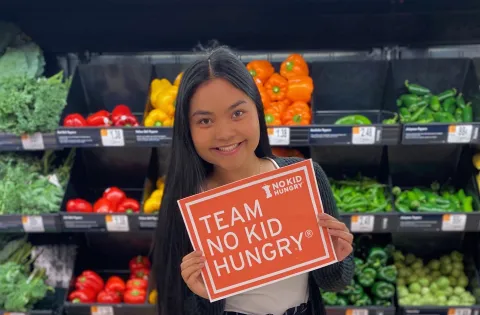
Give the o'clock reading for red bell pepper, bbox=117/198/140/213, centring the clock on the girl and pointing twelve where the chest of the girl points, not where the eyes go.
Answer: The red bell pepper is roughly at 5 o'clock from the girl.

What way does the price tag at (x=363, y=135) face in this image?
toward the camera

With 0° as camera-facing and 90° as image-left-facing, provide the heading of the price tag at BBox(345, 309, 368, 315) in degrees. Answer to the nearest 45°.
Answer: approximately 0°

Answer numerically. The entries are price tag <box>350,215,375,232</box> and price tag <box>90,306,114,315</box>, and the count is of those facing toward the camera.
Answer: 2

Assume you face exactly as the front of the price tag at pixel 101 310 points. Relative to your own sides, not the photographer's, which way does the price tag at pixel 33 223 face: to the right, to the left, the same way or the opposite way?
the same way

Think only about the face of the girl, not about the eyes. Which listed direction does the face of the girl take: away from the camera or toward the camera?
toward the camera

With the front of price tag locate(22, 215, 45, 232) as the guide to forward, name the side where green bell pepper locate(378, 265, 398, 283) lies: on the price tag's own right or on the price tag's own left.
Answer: on the price tag's own left

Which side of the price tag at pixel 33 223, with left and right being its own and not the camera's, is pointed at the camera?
front

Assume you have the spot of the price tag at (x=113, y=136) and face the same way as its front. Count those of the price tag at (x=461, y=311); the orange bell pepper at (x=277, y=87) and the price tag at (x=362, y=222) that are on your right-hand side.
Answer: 0

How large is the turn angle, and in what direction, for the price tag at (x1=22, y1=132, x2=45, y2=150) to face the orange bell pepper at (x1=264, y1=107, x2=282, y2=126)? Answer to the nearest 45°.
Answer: approximately 90° to its left

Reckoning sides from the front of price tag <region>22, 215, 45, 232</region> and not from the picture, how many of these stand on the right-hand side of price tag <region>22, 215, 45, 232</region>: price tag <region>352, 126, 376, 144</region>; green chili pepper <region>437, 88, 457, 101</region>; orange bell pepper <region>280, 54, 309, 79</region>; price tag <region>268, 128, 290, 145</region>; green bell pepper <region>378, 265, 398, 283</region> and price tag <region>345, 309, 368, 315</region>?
0

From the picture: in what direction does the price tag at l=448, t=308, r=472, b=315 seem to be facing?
toward the camera

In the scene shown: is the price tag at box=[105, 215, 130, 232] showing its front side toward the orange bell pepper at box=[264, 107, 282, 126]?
no

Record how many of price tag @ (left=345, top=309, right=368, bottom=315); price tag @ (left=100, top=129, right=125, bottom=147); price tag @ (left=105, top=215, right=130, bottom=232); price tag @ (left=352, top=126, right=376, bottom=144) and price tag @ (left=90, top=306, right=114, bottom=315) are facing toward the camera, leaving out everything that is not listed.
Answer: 5

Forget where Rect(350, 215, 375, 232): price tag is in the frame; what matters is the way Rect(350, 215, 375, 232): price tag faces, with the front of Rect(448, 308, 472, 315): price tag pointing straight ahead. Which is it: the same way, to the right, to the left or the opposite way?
the same way

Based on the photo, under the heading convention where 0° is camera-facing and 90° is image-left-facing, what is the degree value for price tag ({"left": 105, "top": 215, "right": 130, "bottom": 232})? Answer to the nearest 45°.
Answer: approximately 0°

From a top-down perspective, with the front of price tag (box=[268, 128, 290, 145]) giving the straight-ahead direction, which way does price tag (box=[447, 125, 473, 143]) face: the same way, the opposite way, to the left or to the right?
the same way

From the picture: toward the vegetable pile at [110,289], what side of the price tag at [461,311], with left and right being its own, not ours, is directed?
right

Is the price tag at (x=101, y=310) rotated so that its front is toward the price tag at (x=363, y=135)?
no
